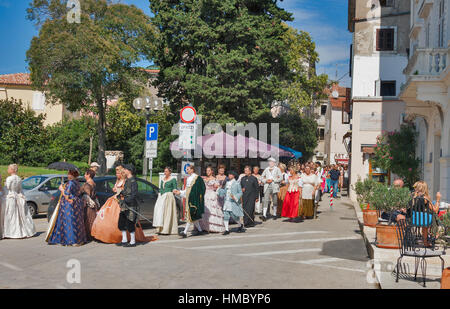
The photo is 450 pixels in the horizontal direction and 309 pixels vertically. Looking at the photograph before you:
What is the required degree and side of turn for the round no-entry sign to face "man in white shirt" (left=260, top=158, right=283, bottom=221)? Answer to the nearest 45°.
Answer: approximately 45° to its left

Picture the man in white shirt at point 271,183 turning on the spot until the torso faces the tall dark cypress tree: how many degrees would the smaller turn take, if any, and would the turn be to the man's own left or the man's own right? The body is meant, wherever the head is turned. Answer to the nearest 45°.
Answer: approximately 135° to the man's own right

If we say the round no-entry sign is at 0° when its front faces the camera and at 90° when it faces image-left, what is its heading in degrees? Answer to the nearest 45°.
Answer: approximately 0°

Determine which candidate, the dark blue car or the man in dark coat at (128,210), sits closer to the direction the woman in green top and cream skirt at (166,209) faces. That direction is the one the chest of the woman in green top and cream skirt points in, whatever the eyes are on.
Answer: the man in dark coat
